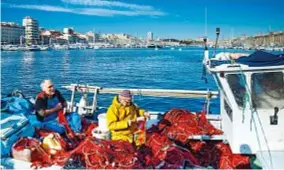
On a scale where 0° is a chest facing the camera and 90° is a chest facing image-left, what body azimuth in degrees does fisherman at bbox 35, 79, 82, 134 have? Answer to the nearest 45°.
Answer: approximately 315°

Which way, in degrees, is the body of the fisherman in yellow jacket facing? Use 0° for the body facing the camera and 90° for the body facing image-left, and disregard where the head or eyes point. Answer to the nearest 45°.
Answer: approximately 315°
